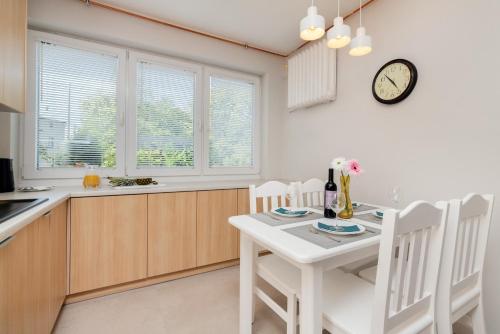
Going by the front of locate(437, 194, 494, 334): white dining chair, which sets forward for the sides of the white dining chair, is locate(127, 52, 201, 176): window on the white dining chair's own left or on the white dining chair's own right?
on the white dining chair's own left

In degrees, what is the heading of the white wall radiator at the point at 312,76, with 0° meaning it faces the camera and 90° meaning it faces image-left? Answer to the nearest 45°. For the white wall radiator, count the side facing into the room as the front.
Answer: approximately 45°

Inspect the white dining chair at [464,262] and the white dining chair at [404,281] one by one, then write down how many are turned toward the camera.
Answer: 0

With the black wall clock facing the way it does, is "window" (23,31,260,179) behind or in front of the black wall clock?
in front

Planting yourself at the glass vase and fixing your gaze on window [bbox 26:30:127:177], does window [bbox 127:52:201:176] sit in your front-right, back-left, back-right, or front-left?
front-right

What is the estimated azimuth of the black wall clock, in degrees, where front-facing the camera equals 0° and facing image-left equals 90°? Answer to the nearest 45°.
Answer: approximately 45°

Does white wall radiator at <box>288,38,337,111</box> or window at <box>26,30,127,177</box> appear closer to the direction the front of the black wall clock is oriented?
the window

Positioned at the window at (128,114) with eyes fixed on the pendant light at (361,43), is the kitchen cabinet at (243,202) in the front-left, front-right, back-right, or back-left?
front-left

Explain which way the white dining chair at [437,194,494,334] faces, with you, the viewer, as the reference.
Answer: facing away from the viewer and to the left of the viewer

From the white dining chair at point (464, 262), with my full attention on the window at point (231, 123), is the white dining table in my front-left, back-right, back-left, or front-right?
front-left
